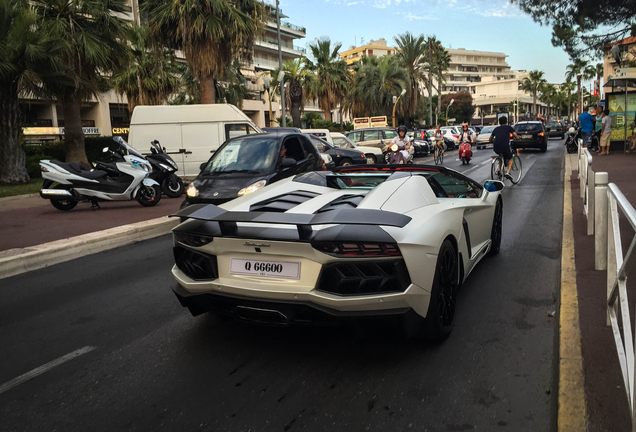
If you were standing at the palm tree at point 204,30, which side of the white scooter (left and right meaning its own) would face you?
left

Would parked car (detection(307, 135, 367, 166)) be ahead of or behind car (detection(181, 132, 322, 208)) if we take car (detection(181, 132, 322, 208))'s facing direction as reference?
behind

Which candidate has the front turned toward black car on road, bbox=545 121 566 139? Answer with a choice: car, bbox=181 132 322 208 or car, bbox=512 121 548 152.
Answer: car, bbox=512 121 548 152

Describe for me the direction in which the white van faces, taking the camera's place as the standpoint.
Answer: facing to the right of the viewer

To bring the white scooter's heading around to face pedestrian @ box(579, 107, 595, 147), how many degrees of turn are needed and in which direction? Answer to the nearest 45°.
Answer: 0° — it already faces them

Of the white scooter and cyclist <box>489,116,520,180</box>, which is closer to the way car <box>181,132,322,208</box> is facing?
the white scooter

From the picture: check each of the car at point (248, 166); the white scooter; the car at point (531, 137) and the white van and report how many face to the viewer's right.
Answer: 2

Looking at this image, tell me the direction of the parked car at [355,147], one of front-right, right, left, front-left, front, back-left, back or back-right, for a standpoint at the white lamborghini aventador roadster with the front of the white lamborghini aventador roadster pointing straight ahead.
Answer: front-left

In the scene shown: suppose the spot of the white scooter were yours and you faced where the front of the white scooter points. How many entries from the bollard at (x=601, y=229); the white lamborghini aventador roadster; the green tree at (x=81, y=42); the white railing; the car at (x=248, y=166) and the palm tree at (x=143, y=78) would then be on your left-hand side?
2

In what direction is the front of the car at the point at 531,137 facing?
away from the camera

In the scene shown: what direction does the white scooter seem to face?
to the viewer's right

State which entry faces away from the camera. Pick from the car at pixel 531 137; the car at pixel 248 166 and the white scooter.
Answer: the car at pixel 531 137

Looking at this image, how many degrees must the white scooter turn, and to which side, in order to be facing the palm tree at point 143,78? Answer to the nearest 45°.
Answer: approximately 90° to its left

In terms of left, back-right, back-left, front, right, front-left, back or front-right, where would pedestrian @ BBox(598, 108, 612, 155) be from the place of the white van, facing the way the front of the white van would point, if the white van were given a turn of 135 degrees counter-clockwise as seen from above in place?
back-right
